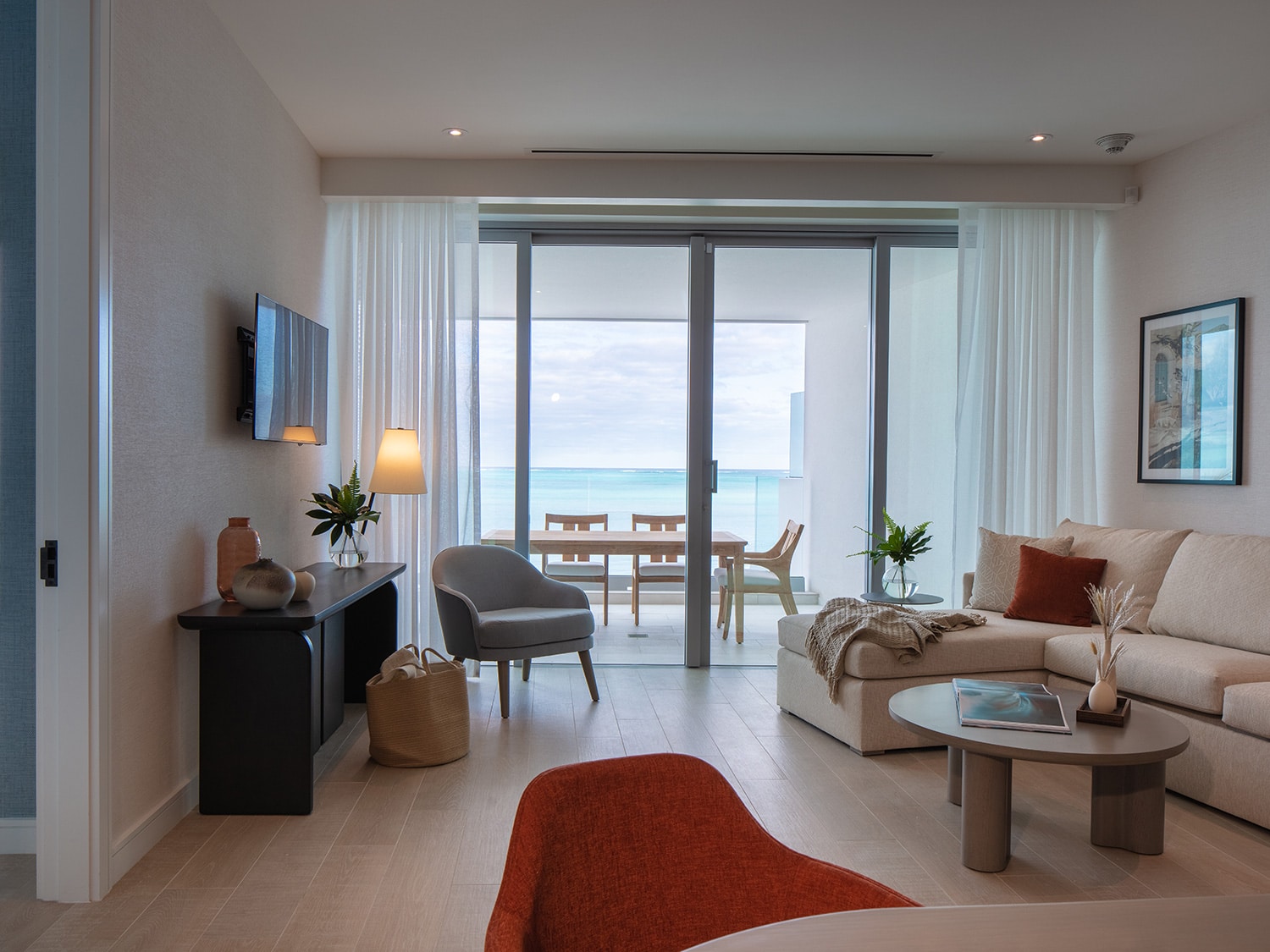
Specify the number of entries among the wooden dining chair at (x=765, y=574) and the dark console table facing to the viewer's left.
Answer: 1

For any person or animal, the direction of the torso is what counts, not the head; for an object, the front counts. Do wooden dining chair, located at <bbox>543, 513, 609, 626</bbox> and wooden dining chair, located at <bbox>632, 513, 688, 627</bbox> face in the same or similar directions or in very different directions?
same or similar directions

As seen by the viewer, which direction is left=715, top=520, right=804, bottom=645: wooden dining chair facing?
to the viewer's left

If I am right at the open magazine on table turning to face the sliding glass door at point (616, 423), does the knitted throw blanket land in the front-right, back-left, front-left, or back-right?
front-right

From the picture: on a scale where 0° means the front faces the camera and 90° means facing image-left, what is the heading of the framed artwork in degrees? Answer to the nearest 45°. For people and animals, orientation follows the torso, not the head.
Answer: approximately 45°

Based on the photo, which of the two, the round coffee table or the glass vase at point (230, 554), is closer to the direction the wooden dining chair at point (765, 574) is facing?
the glass vase

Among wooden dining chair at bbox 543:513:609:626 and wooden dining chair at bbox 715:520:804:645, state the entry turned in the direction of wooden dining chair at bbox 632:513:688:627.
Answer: wooden dining chair at bbox 715:520:804:645

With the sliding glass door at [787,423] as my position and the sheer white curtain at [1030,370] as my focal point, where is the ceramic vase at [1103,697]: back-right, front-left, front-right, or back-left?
front-right

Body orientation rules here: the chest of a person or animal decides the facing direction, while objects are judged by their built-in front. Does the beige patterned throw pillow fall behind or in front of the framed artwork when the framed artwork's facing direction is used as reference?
in front

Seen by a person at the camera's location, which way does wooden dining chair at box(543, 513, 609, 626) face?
facing the viewer

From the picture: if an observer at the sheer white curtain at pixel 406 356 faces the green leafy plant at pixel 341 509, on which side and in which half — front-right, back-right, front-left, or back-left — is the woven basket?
front-left

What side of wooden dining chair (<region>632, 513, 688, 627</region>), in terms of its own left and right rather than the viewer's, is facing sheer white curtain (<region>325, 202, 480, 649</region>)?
right

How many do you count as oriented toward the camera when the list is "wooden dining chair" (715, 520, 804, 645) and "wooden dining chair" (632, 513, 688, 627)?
1

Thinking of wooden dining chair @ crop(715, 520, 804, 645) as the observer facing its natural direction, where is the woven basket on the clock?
The woven basket is roughly at 10 o'clock from the wooden dining chair.

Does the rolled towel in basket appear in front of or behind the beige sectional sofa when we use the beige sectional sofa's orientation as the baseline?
in front

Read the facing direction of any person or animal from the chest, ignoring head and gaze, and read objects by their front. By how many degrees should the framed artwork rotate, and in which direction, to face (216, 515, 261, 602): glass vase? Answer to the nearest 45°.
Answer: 0° — it already faces it

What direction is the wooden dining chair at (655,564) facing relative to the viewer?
toward the camera
